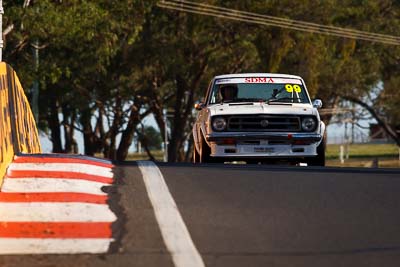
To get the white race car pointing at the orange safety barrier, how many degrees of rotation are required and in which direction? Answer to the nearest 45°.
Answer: approximately 45° to its right

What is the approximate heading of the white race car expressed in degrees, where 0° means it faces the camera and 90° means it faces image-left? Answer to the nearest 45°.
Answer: approximately 0°
